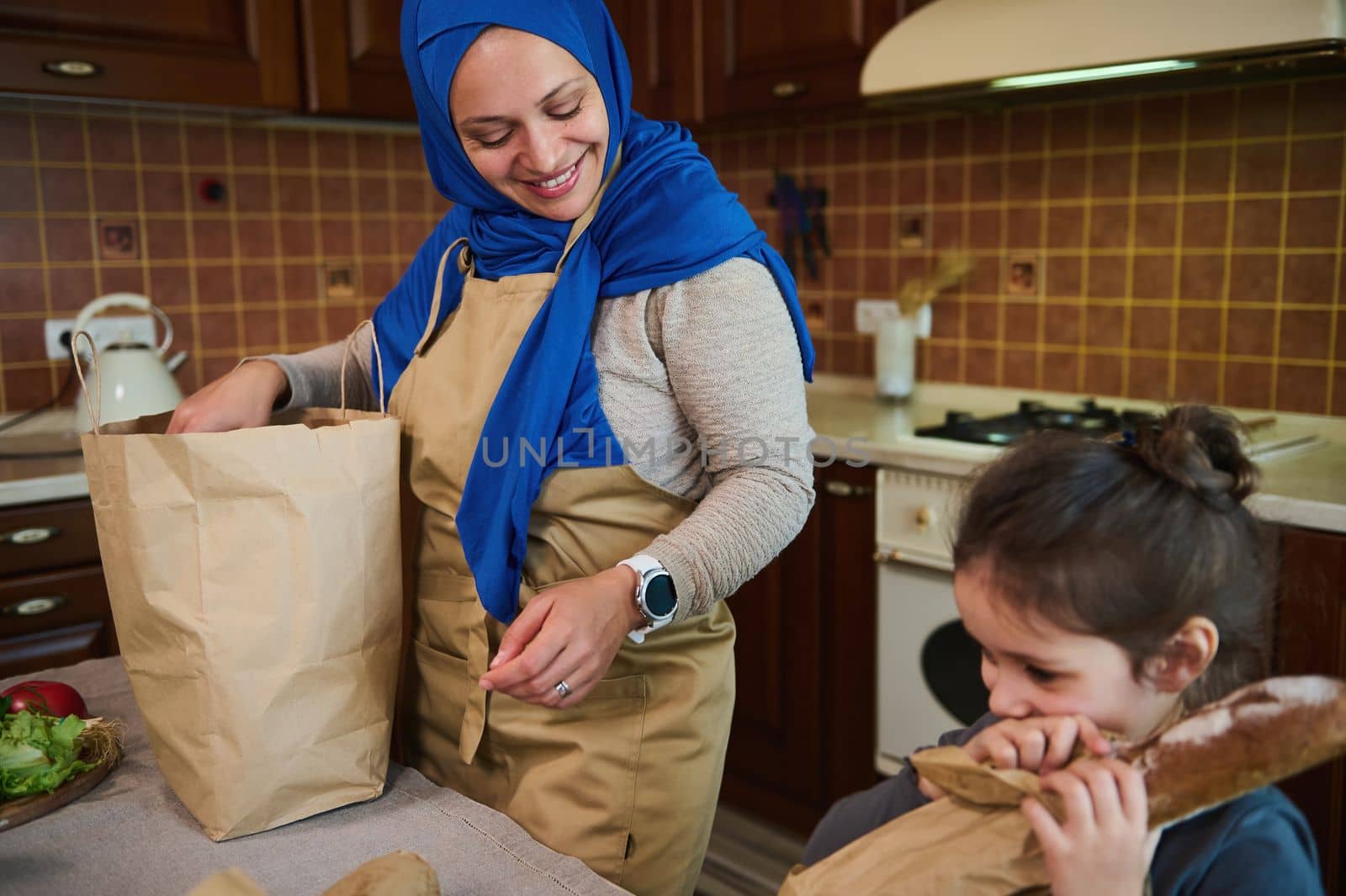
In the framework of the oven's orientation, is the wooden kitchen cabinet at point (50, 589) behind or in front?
in front

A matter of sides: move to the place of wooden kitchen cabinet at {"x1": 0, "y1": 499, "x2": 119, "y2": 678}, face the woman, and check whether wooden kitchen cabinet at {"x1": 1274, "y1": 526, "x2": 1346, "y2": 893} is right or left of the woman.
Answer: left

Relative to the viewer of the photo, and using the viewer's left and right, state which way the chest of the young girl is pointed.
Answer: facing the viewer and to the left of the viewer

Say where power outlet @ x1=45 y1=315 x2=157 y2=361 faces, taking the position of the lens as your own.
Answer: facing the viewer

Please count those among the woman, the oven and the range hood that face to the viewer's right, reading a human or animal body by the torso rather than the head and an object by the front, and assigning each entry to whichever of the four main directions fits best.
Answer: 0

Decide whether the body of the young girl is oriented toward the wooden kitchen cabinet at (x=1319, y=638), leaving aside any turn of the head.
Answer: no

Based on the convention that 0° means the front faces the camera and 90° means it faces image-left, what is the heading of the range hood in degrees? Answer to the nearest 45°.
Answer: approximately 45°

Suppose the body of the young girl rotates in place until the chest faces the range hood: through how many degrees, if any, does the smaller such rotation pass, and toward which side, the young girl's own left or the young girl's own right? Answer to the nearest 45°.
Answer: approximately 135° to the young girl's own right

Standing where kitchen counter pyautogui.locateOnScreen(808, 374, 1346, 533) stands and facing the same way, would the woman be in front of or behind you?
in front

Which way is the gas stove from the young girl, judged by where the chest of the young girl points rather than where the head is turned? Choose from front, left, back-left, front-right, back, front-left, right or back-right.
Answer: back-right

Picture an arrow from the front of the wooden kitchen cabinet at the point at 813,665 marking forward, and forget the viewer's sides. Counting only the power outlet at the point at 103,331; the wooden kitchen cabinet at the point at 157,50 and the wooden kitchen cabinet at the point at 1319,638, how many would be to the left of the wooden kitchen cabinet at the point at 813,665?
1

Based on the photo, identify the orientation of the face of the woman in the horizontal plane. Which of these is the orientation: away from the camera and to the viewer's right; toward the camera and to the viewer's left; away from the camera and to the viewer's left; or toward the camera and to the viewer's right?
toward the camera and to the viewer's right

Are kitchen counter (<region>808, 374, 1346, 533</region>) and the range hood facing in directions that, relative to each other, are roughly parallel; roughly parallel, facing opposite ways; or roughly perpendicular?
roughly parallel

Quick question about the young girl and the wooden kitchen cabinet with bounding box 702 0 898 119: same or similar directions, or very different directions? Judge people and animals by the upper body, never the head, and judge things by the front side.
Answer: same or similar directions

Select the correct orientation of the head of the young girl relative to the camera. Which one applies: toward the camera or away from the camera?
toward the camera

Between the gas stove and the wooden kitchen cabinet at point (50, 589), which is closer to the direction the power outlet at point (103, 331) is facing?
the wooden kitchen cabinet
